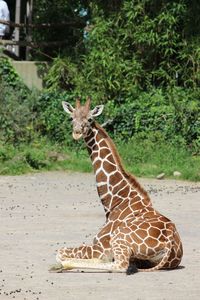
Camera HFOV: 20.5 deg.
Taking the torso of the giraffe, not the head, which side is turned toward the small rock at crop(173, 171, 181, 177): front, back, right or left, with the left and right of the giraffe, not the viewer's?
right

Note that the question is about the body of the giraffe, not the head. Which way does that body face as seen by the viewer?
to the viewer's left
